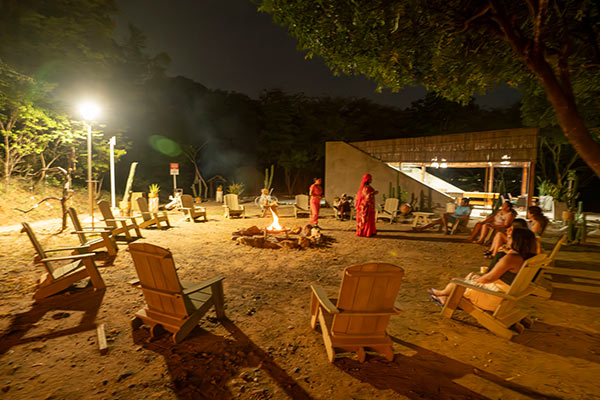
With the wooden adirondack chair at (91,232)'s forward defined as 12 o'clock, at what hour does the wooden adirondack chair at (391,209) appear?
the wooden adirondack chair at (391,209) is roughly at 12 o'clock from the wooden adirondack chair at (91,232).

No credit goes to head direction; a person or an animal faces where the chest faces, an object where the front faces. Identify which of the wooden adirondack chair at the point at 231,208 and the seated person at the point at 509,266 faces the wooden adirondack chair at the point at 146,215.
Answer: the seated person

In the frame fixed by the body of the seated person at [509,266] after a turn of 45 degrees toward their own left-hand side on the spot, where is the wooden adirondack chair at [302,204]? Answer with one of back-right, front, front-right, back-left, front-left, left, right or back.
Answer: right

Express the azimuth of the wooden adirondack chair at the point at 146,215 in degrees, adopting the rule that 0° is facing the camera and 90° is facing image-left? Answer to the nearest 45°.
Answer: approximately 315°

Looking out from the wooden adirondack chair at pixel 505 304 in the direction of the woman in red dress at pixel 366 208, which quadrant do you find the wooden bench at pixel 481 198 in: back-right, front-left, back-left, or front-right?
front-right

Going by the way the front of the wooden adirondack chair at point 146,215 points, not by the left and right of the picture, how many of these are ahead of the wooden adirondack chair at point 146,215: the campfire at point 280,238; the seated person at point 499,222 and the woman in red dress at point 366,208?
3

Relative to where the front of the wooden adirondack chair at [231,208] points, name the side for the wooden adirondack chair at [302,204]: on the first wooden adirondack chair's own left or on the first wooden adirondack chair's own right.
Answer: on the first wooden adirondack chair's own left

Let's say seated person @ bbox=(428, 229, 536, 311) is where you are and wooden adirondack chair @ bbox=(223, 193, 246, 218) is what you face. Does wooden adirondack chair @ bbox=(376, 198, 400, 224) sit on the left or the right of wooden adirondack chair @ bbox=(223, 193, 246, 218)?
right

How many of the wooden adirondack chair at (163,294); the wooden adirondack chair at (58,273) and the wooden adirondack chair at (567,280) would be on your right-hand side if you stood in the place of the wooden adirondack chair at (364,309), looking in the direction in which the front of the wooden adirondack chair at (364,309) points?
1

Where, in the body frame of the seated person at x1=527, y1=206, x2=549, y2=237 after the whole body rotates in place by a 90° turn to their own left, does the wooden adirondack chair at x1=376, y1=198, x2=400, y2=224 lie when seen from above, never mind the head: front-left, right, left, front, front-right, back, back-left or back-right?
back-right

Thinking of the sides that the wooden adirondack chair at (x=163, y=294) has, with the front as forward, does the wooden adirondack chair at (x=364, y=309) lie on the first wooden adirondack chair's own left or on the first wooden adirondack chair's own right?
on the first wooden adirondack chair's own right

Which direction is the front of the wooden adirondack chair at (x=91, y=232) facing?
to the viewer's right

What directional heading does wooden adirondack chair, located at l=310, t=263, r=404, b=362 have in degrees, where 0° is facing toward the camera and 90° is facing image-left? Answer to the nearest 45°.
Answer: approximately 135°

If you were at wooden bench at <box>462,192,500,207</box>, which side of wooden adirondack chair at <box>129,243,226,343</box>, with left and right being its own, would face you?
front

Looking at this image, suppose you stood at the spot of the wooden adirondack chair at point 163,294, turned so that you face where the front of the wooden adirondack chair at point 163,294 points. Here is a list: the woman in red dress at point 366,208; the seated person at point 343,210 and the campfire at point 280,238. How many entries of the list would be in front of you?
3

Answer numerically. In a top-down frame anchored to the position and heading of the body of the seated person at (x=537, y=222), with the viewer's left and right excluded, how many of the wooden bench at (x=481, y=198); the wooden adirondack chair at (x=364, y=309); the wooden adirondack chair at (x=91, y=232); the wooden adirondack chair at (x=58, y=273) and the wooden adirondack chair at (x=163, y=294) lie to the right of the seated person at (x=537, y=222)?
1

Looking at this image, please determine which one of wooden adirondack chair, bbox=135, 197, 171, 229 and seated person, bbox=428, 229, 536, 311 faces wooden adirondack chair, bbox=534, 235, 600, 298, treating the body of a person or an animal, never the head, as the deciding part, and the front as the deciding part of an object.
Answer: wooden adirondack chair, bbox=135, 197, 171, 229

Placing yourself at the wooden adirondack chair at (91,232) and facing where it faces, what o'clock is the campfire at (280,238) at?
The campfire is roughly at 12 o'clock from the wooden adirondack chair.

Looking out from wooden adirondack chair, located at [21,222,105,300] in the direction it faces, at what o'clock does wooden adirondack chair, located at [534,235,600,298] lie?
wooden adirondack chair, located at [534,235,600,298] is roughly at 1 o'clock from wooden adirondack chair, located at [21,222,105,300].
